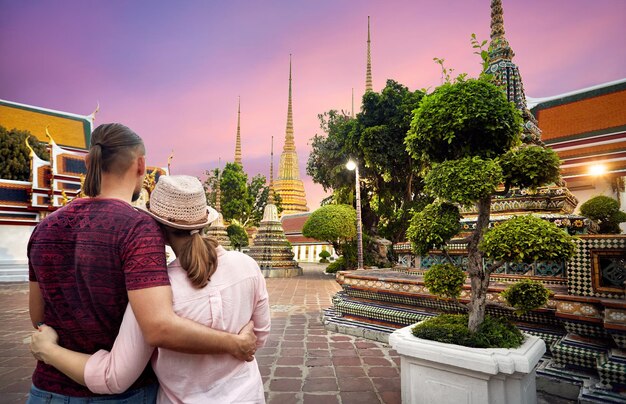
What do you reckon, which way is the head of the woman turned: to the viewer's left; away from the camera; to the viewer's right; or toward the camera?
away from the camera

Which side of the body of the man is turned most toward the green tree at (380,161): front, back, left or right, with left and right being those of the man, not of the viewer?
front

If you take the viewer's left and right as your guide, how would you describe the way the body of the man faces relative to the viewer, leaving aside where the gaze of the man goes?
facing away from the viewer and to the right of the viewer

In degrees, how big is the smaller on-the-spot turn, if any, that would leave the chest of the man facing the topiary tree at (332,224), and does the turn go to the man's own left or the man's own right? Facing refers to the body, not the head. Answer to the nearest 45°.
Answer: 0° — they already face it

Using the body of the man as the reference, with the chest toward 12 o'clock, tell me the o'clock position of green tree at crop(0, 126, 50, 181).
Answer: The green tree is roughly at 10 o'clock from the man.
